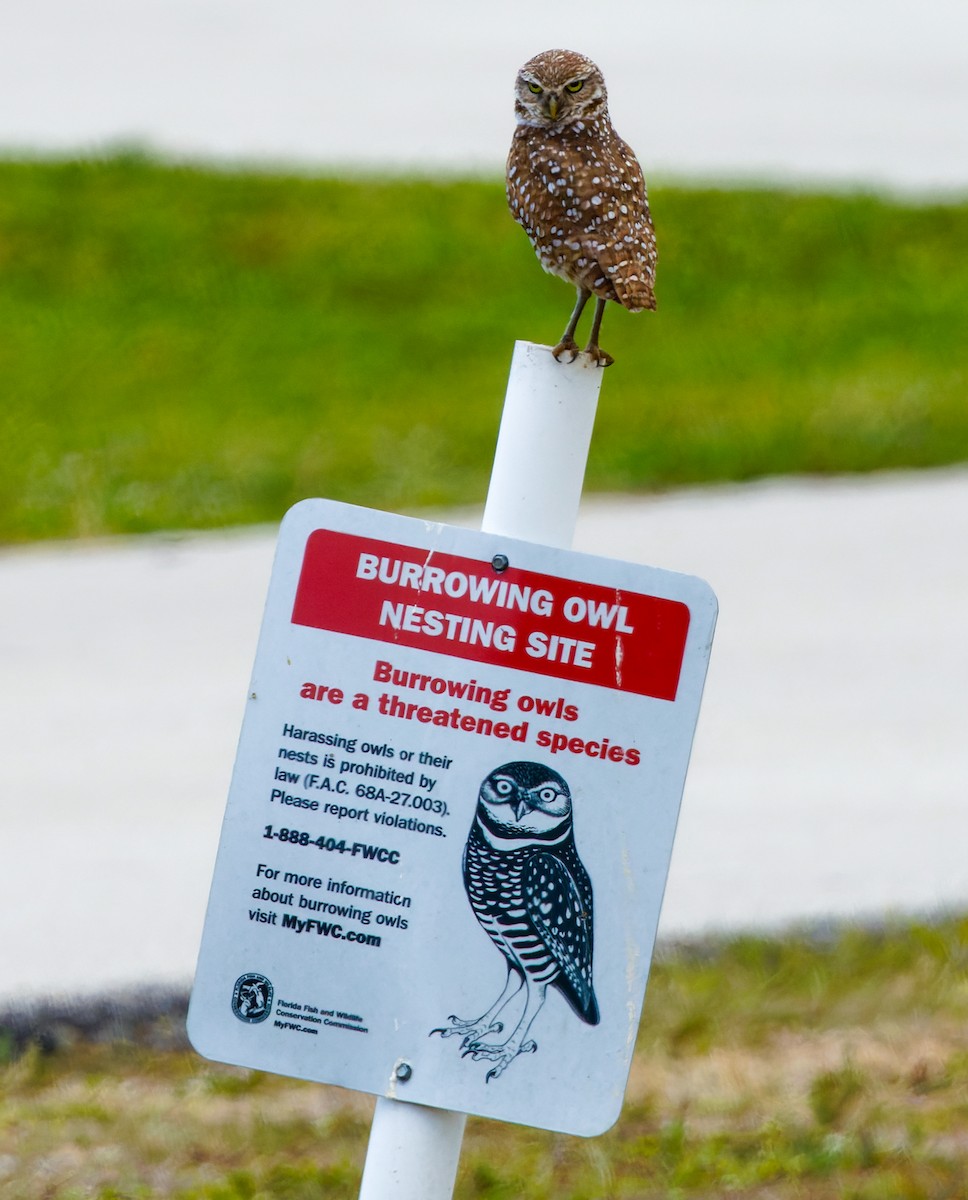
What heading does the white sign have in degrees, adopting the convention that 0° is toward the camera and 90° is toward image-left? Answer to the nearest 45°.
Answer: approximately 0°
